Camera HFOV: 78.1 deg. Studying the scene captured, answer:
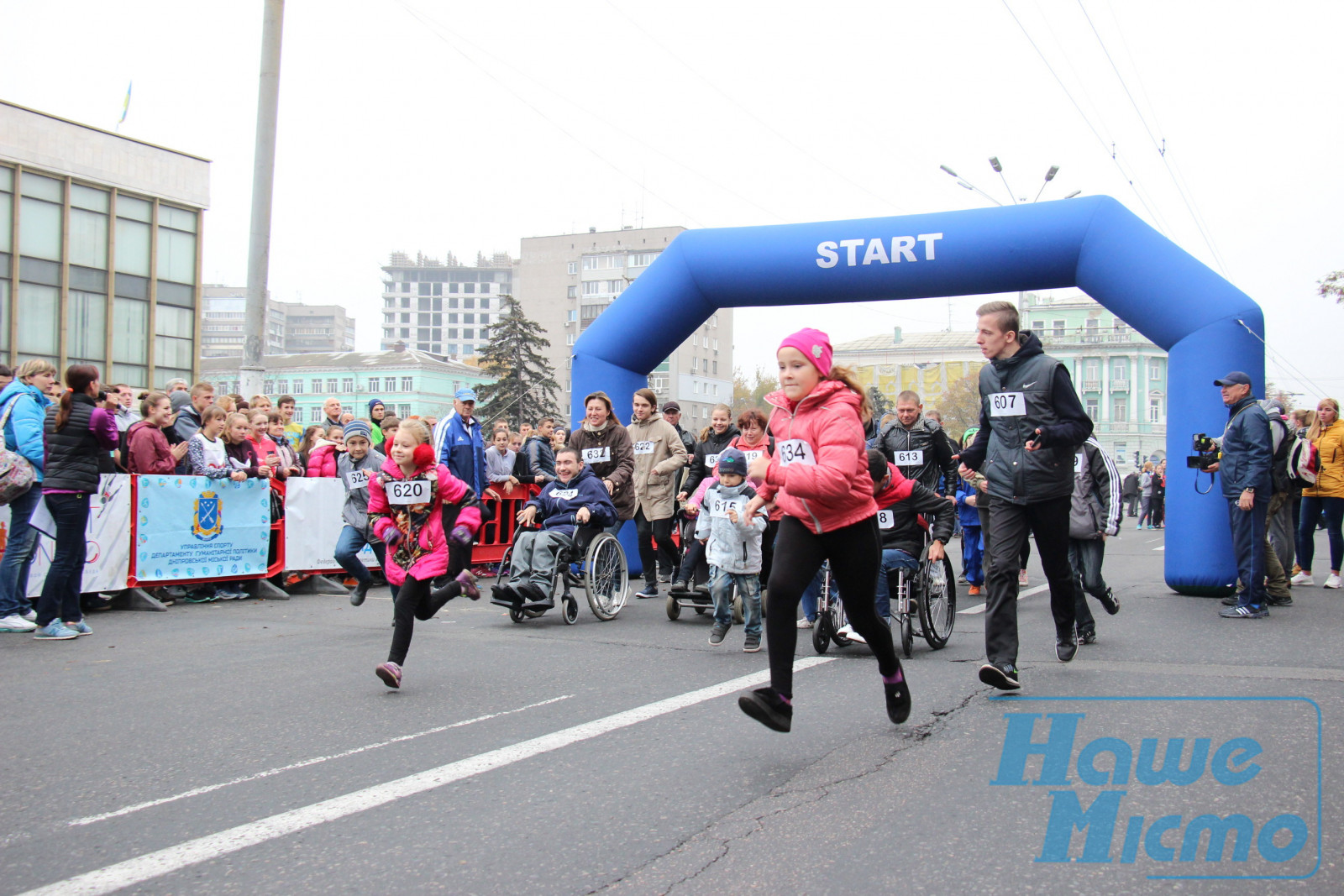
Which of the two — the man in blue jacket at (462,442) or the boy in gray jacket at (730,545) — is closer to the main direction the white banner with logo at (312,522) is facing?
the boy in gray jacket

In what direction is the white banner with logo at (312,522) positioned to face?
toward the camera

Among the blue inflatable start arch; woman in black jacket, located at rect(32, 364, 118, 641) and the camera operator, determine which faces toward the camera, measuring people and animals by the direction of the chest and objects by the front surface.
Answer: the blue inflatable start arch

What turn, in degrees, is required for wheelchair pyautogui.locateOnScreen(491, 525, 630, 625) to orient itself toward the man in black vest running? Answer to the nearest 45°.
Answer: approximately 90° to its left

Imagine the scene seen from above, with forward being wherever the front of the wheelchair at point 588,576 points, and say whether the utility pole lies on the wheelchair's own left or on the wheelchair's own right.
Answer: on the wheelchair's own right

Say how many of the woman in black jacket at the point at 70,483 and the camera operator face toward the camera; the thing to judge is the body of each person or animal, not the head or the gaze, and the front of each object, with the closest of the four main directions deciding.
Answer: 0

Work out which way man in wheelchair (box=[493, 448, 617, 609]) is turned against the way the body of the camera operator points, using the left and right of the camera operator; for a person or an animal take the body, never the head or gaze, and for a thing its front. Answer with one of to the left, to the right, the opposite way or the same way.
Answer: to the left

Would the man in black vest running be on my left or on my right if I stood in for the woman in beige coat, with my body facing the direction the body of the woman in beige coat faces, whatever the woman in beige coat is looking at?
on my left

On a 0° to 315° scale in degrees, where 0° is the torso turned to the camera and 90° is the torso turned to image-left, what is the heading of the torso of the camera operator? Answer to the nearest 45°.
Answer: approximately 90°
